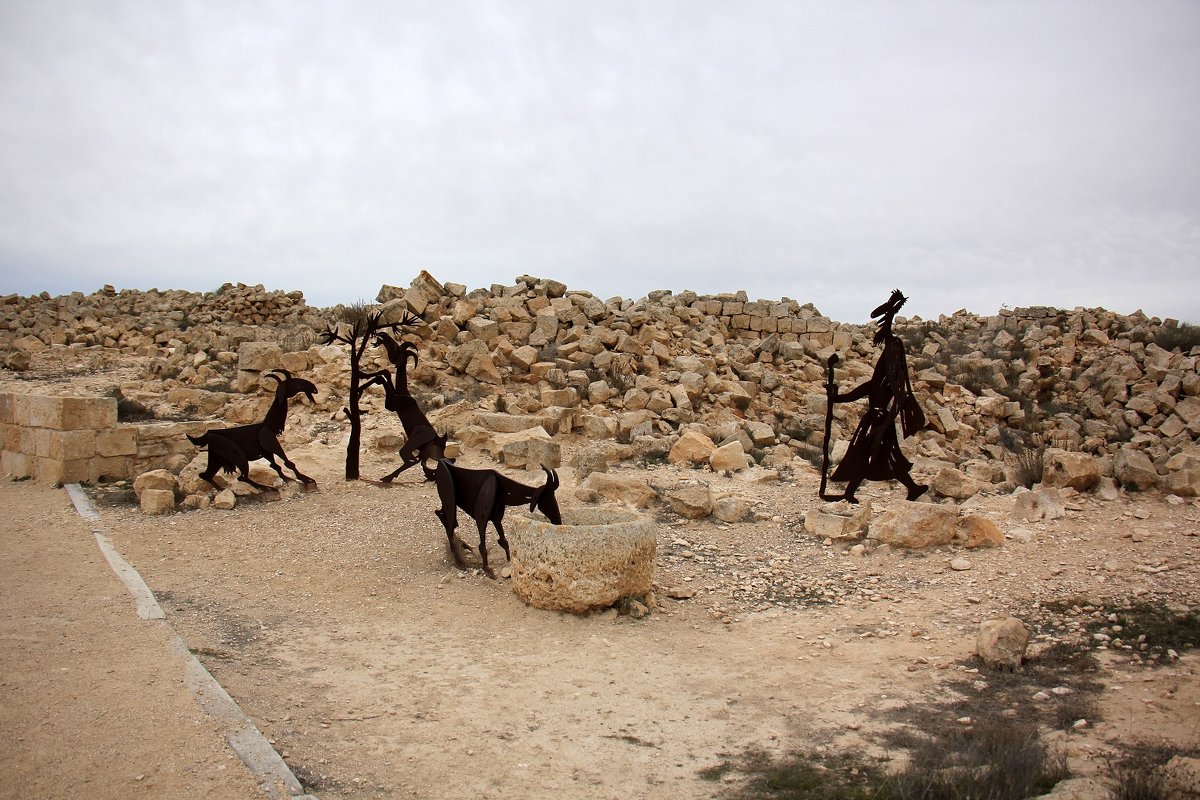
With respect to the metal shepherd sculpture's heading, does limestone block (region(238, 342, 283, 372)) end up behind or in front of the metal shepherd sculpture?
in front

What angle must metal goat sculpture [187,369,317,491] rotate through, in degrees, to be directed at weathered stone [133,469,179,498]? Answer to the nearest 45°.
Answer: approximately 180°

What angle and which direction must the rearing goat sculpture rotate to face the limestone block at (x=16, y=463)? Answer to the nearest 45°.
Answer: approximately 45° to its right

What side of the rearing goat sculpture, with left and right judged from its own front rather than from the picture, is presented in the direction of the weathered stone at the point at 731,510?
back

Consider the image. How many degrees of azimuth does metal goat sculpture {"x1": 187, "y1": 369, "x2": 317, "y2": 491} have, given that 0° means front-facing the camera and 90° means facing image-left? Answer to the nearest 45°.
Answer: approximately 270°

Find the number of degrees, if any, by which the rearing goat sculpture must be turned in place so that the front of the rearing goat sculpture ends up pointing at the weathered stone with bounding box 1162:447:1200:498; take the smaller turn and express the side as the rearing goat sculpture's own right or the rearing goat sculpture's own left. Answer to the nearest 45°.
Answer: approximately 135° to the rearing goat sculpture's own left

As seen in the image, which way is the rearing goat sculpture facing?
to the viewer's left

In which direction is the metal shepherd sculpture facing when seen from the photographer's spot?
facing to the left of the viewer

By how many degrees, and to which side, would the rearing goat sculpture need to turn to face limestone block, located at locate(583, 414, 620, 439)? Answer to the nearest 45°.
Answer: approximately 135° to its right

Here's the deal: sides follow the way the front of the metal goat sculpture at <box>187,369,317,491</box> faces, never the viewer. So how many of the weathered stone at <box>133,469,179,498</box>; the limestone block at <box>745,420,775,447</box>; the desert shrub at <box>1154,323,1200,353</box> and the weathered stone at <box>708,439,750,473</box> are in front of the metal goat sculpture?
3

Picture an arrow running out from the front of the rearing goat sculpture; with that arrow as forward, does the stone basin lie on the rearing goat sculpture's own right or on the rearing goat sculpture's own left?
on the rearing goat sculpture's own left

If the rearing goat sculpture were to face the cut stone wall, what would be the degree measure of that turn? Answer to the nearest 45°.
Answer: approximately 45° to its right

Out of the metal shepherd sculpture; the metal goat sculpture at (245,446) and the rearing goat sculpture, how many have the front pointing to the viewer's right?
1

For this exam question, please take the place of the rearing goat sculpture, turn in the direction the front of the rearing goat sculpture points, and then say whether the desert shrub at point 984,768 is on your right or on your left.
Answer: on your left

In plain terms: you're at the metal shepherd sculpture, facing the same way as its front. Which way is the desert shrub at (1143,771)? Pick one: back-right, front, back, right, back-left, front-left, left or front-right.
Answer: left
